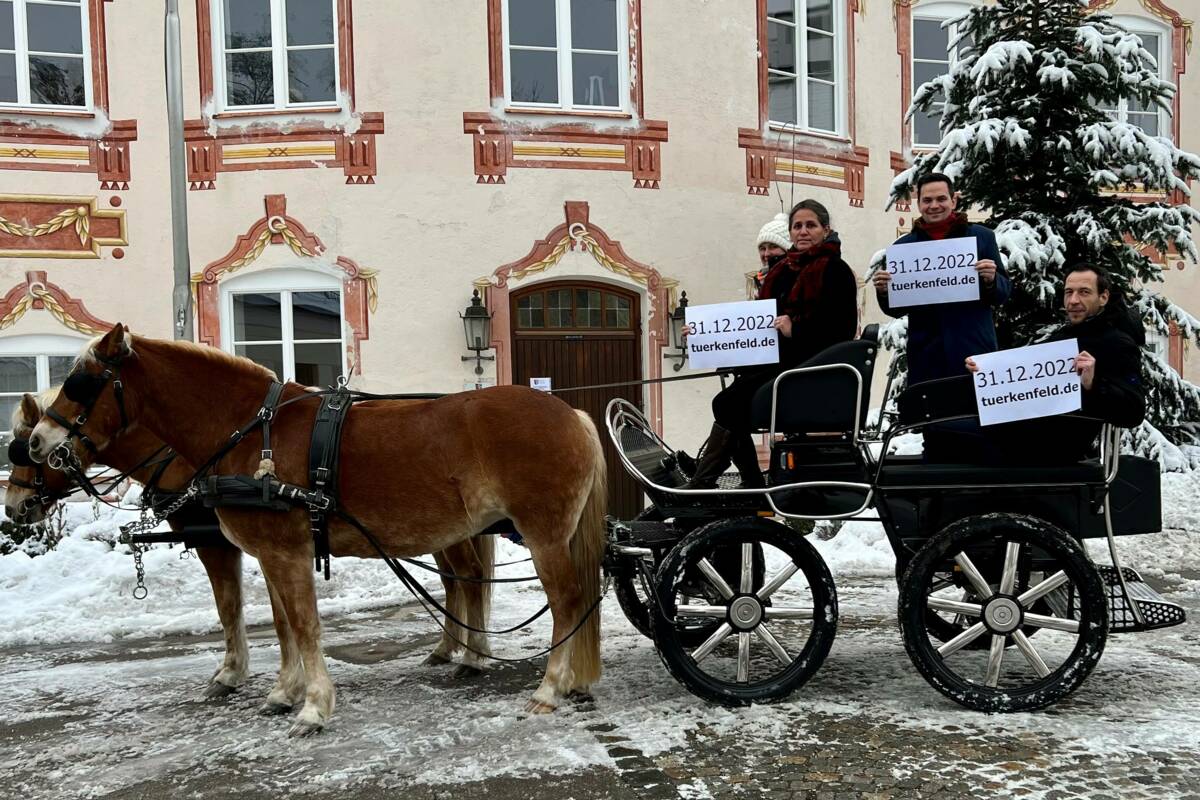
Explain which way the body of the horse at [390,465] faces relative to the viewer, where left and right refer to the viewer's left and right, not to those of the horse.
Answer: facing to the left of the viewer

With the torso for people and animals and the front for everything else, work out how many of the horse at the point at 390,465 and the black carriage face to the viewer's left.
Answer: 2

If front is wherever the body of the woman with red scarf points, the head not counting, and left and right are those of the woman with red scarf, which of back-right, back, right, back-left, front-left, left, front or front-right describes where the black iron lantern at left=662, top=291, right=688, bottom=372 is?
back-right

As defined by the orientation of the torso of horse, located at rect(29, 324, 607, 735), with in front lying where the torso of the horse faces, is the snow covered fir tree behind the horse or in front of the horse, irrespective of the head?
behind

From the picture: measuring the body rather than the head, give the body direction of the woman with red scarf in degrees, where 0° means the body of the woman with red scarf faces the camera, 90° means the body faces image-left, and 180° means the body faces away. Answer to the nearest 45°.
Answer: approximately 45°

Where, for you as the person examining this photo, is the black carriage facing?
facing to the left of the viewer

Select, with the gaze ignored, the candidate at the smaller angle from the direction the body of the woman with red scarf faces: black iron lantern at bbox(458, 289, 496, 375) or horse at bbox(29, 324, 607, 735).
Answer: the horse
